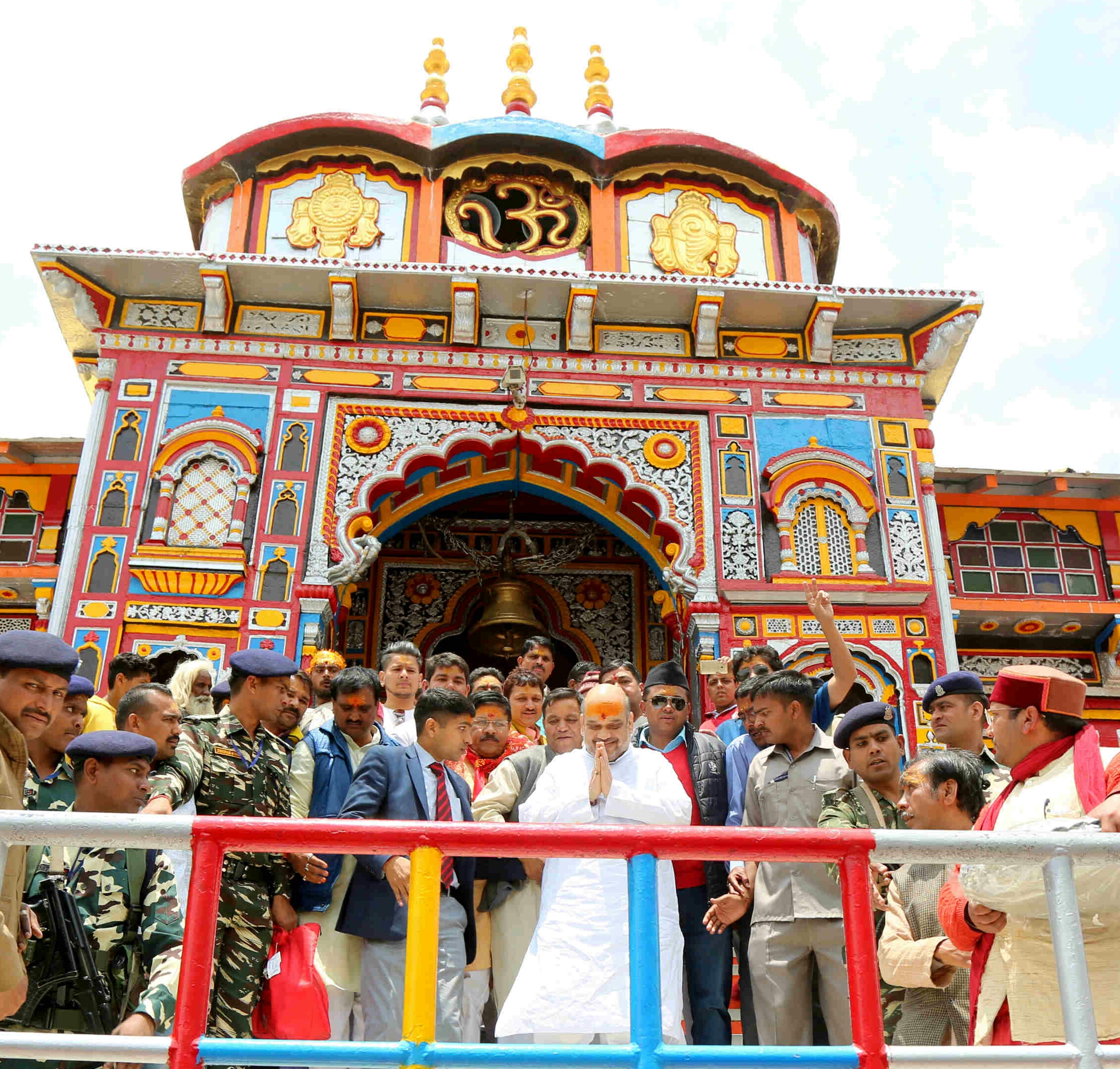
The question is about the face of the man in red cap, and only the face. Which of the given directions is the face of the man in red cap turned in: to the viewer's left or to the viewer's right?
to the viewer's left

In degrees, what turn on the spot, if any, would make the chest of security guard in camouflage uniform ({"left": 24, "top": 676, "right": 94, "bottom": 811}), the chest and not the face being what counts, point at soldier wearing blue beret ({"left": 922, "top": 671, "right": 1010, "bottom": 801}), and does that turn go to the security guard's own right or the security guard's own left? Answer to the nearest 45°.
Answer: approximately 45° to the security guard's own left

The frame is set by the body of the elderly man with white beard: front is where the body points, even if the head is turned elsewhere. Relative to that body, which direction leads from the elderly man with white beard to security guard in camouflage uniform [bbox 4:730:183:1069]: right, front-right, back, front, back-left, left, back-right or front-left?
front-right

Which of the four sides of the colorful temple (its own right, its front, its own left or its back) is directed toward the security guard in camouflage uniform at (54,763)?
front

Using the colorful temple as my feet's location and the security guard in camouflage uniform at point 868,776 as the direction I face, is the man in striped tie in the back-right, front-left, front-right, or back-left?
front-right

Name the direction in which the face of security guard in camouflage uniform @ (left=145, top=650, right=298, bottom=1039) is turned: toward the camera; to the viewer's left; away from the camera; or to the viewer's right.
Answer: to the viewer's right

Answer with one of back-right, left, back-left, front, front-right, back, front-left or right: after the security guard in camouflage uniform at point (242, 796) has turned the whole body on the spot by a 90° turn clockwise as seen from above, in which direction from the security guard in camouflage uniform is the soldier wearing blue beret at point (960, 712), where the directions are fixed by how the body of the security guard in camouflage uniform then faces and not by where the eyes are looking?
back-left

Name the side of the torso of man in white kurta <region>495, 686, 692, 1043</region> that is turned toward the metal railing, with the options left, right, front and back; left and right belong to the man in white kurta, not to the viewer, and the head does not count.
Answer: front

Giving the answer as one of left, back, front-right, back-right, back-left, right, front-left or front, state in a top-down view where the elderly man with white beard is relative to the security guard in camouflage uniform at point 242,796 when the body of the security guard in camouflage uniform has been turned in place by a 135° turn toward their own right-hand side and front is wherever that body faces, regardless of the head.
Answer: right

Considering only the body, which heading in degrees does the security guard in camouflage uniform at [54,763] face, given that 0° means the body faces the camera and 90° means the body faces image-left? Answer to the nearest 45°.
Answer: approximately 315°

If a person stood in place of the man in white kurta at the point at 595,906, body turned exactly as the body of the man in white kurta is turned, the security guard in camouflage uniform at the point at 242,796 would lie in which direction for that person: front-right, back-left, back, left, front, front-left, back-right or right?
right

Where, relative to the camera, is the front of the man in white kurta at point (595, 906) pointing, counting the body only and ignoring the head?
toward the camera

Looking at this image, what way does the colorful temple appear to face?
toward the camera

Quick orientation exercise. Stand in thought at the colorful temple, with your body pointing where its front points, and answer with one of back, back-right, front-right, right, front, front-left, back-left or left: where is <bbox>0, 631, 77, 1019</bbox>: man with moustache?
front

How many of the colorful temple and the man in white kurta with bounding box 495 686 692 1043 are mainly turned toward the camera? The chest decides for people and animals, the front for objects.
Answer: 2
